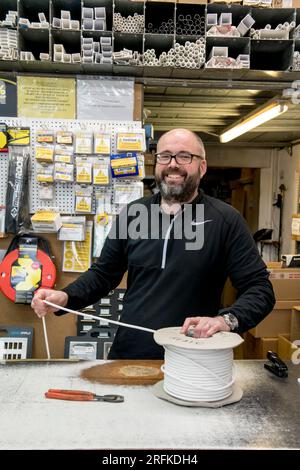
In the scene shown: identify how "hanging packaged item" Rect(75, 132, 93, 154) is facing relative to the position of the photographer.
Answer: facing the viewer

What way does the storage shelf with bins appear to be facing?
toward the camera

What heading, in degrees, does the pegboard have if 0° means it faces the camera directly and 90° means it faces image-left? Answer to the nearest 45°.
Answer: approximately 0°

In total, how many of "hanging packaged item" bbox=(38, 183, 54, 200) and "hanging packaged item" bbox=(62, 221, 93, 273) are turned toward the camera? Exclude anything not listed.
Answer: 2

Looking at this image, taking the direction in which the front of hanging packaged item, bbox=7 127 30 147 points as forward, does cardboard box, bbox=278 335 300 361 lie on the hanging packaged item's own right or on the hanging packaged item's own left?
on the hanging packaged item's own left

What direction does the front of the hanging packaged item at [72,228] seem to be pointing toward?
toward the camera

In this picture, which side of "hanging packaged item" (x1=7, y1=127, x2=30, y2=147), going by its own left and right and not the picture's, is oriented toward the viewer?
front
